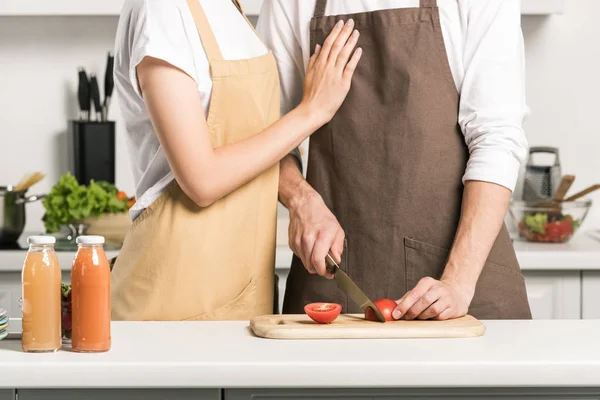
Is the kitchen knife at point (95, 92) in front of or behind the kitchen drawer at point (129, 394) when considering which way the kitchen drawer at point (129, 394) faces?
behind

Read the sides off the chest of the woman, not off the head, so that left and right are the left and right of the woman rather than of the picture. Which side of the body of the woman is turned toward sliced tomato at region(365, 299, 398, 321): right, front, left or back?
front

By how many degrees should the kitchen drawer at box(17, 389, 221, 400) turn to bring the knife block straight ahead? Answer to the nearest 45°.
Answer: approximately 180°

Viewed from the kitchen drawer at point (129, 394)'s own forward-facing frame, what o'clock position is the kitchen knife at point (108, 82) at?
The kitchen knife is roughly at 6 o'clock from the kitchen drawer.

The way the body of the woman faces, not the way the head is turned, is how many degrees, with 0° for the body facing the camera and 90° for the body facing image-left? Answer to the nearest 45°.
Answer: approximately 315°

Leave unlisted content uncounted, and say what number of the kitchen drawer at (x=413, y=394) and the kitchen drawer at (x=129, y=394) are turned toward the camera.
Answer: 2

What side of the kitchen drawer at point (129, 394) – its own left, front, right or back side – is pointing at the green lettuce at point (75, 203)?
back
